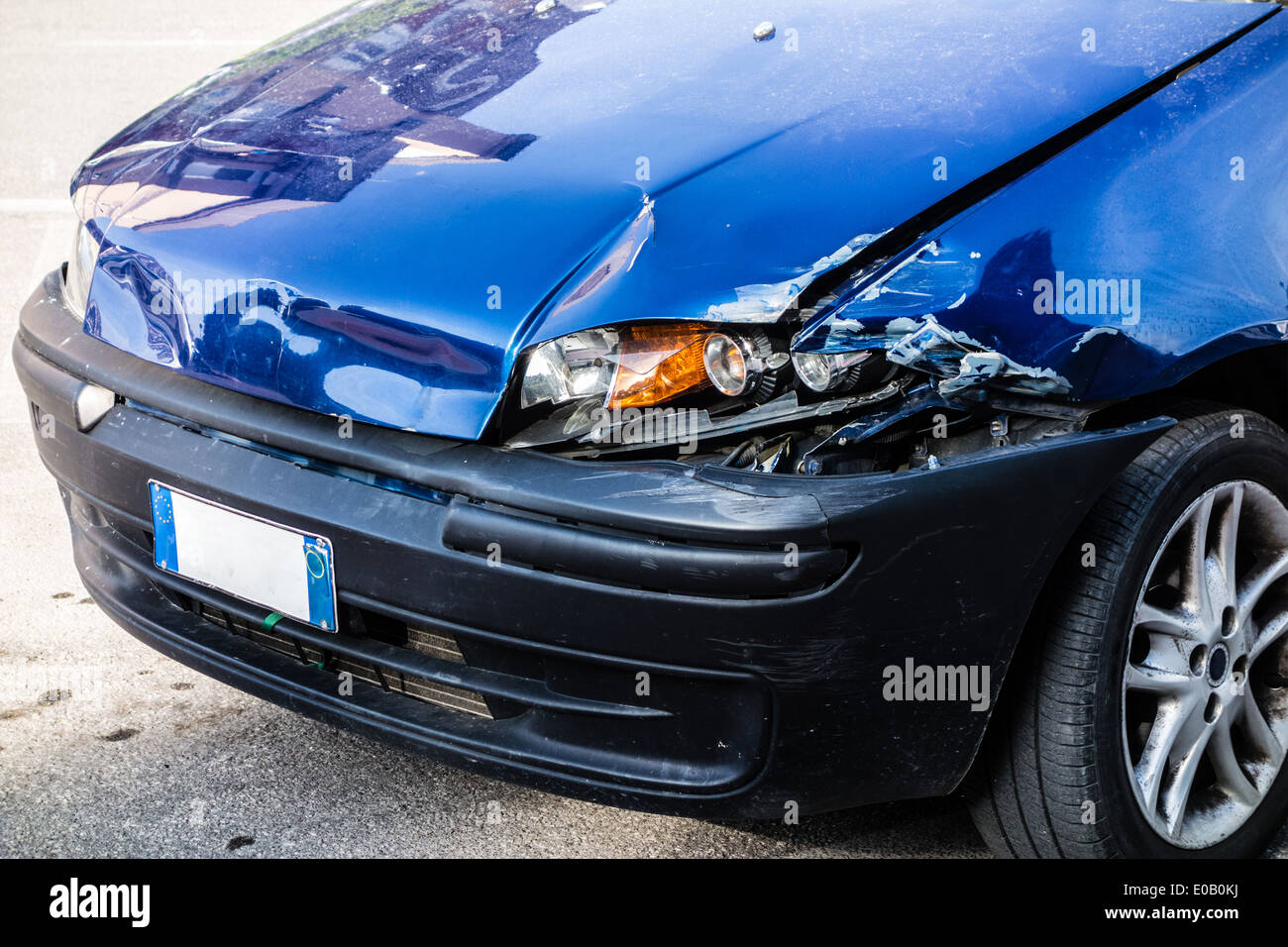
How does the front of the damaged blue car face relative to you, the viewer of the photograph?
facing the viewer and to the left of the viewer
